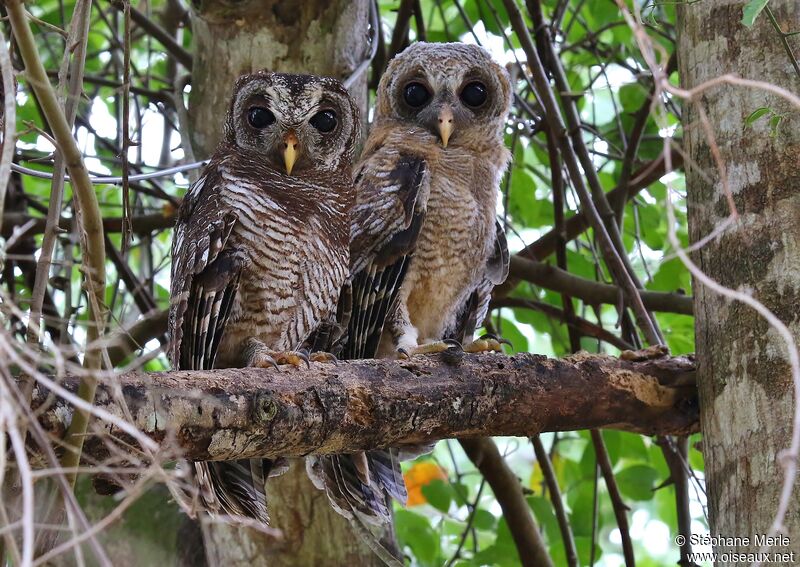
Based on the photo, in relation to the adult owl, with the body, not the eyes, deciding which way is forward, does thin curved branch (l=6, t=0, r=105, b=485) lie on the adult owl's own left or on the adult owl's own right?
on the adult owl's own right

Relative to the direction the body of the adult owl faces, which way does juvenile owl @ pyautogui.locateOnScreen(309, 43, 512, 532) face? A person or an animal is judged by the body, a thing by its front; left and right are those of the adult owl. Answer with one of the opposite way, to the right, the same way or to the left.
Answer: the same way

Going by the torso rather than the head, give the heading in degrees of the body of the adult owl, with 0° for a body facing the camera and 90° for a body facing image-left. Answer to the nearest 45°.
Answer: approximately 315°

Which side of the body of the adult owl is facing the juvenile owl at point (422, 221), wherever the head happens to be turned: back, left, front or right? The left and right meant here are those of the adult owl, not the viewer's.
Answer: left

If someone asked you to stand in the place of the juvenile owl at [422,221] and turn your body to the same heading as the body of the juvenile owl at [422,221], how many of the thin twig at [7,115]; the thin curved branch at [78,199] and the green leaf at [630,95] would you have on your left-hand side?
1

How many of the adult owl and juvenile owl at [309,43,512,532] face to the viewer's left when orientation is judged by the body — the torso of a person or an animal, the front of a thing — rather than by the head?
0

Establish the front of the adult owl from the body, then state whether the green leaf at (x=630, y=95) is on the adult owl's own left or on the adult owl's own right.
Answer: on the adult owl's own left

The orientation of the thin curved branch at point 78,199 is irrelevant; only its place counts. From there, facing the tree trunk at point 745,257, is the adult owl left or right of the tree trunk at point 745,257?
left

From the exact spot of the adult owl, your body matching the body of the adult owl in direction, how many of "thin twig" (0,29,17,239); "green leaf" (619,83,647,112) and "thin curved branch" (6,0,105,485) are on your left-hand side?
1
